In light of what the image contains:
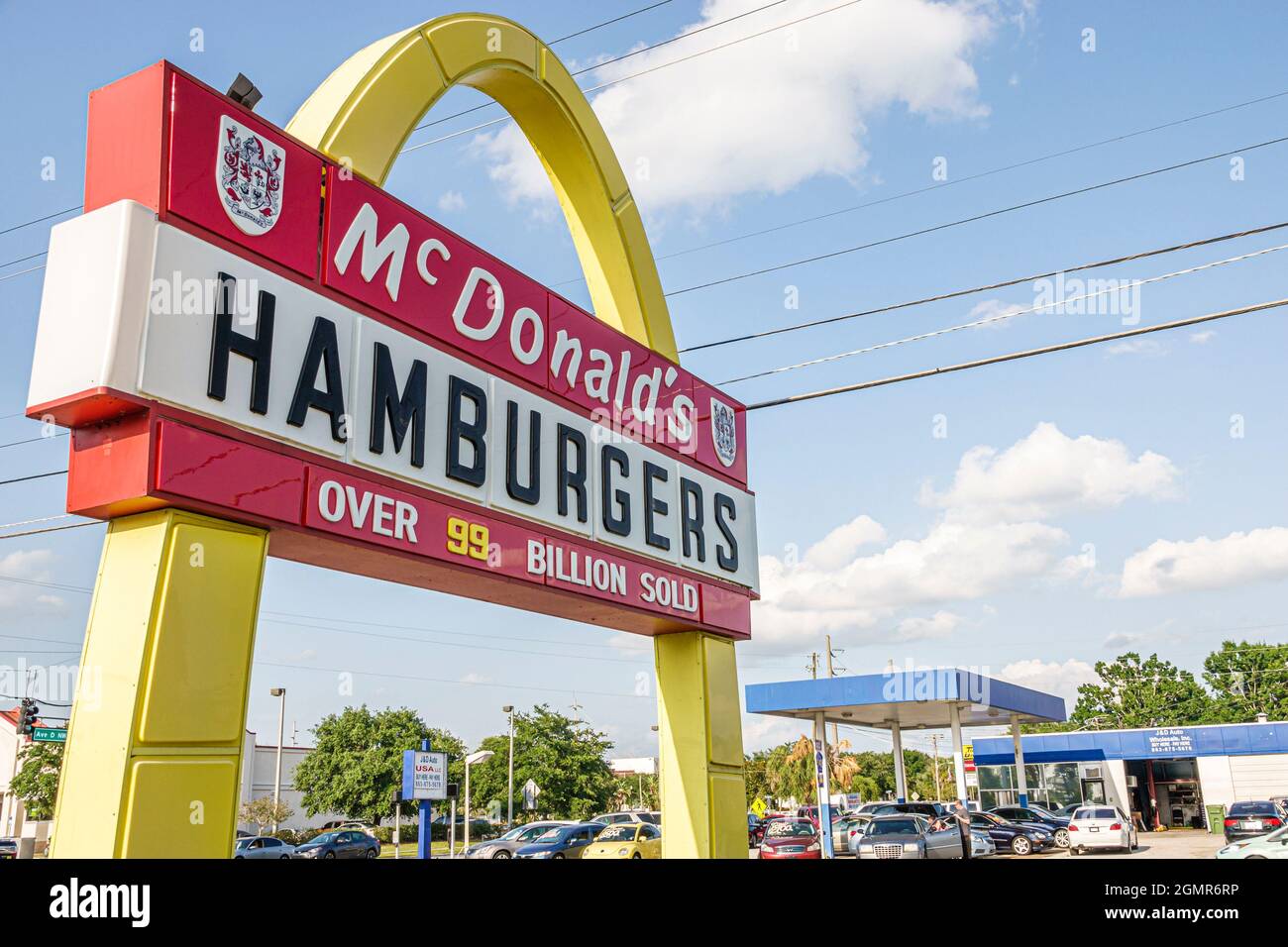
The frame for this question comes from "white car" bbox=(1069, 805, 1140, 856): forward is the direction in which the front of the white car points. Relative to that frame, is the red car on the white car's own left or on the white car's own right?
on the white car's own left

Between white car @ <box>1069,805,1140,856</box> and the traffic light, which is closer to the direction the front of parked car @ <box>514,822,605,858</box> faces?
the traffic light

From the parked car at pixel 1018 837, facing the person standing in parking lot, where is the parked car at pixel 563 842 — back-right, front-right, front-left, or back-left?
front-right

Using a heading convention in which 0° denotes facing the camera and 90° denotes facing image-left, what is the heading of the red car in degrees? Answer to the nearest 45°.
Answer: approximately 0°

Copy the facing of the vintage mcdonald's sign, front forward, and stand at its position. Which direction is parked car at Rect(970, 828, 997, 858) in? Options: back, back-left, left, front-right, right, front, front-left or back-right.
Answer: left

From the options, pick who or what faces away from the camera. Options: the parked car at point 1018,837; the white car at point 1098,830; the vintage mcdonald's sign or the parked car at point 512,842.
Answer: the white car

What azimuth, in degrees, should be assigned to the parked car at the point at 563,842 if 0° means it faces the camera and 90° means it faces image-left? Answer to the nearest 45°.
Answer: approximately 45°

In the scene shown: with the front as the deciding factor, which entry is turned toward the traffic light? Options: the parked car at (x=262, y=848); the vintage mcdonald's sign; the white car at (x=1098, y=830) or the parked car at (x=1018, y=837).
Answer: the parked car at (x=262, y=848)

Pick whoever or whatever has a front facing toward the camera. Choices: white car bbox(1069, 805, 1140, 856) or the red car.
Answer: the red car

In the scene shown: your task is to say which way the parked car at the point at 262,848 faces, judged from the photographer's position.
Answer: facing the viewer and to the left of the viewer

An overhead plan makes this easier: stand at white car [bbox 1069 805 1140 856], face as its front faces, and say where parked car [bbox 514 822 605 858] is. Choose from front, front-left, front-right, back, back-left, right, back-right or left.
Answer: back-left

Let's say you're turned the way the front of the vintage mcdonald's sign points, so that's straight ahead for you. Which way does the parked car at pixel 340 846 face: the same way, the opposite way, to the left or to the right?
to the right

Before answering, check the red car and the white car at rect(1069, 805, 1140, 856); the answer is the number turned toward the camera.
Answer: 1

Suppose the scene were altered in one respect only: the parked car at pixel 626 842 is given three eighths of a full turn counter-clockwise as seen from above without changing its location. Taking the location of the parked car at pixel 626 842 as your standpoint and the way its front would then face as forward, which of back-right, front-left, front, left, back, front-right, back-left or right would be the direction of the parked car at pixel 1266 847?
front-right

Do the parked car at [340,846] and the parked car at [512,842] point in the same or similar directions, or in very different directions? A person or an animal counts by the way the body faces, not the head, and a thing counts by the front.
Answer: same or similar directions

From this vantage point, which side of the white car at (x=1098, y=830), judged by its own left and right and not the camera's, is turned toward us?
back
